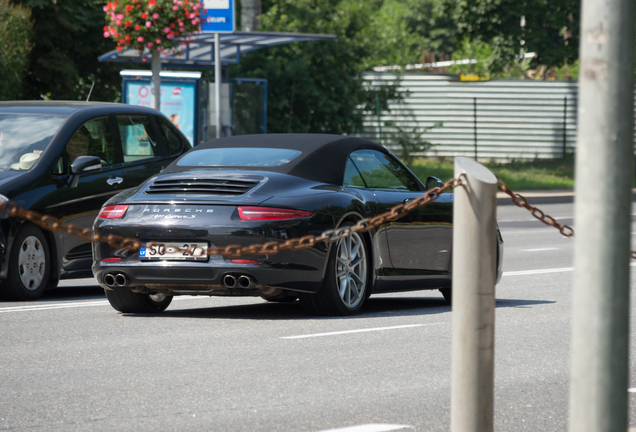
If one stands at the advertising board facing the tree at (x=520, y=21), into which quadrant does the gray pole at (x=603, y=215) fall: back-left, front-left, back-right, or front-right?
back-right

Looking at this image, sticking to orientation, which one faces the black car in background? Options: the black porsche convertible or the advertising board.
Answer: the advertising board

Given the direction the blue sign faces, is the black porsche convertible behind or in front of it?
in front

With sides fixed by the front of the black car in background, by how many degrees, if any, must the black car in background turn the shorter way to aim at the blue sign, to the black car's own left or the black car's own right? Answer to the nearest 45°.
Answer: approximately 135° to the black car's own right

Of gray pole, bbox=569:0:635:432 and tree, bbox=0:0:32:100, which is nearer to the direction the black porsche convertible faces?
the tree

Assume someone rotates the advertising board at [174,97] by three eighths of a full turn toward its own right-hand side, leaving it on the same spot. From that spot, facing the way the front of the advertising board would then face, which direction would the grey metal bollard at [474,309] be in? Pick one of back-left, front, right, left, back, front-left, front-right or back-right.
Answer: back-left

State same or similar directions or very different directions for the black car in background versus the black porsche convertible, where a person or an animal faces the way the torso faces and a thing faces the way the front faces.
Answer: very different directions

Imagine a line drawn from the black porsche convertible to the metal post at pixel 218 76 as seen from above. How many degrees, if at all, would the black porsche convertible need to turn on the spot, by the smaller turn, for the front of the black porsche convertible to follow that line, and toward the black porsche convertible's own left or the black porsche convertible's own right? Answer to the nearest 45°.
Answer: approximately 45° to the black porsche convertible's own left

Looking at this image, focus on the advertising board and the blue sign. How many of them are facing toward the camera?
2

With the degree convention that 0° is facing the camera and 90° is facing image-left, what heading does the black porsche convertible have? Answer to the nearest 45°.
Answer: approximately 225°

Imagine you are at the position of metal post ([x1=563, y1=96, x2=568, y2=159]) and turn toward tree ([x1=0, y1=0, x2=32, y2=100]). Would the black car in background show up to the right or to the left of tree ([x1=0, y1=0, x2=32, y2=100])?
left

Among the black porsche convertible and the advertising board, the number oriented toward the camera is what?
1

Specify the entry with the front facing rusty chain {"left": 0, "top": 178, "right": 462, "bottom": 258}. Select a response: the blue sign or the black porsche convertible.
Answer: the blue sign
